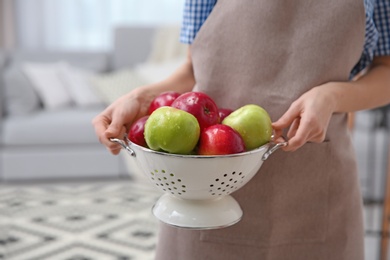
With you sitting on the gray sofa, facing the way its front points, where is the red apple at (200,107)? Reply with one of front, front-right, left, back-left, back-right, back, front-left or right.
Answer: front

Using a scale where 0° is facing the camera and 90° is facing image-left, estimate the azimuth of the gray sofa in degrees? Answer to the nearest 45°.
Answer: approximately 0°

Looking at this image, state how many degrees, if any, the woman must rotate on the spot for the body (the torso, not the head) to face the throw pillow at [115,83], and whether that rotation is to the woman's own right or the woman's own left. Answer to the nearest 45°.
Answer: approximately 135° to the woman's own right

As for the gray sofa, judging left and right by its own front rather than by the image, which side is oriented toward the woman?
front

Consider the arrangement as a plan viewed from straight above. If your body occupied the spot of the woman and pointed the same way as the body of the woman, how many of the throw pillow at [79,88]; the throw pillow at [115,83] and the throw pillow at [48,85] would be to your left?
0

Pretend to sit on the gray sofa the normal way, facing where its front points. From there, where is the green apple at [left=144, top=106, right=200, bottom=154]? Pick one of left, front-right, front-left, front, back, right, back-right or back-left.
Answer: front

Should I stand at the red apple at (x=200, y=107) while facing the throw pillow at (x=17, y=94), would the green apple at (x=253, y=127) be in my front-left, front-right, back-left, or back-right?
back-right

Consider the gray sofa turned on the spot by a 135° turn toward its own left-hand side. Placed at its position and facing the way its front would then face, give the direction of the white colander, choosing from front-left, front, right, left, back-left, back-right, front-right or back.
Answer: back-right

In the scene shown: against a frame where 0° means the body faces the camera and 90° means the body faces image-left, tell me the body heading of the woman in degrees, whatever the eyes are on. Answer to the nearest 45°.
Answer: approximately 45°

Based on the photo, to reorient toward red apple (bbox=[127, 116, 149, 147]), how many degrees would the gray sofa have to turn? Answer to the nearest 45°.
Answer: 0° — it already faces it

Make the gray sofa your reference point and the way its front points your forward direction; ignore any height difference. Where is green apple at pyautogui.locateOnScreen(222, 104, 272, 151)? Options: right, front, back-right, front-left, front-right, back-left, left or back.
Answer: front

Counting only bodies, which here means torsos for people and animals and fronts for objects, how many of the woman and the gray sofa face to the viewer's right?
0

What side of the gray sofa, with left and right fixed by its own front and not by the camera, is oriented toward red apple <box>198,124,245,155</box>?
front
